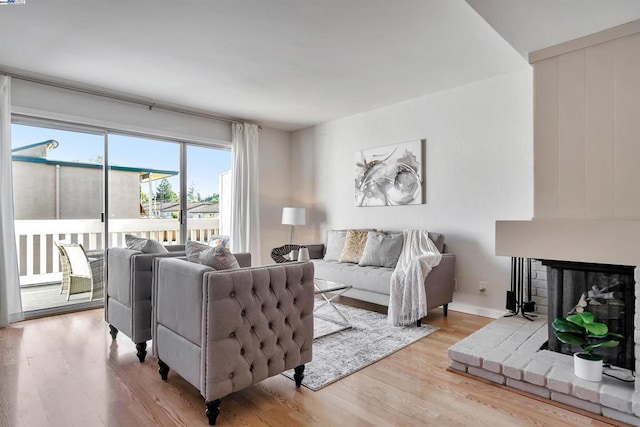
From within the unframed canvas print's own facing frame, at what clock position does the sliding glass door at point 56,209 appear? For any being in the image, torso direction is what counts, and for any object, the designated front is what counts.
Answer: The sliding glass door is roughly at 1 o'clock from the unframed canvas print.

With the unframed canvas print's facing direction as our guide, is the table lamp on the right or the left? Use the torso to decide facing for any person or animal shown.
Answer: on its right

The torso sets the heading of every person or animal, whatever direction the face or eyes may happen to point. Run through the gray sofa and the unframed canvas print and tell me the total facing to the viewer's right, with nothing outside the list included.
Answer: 0

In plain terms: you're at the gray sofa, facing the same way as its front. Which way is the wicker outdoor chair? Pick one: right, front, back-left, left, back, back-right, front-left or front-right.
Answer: front-right

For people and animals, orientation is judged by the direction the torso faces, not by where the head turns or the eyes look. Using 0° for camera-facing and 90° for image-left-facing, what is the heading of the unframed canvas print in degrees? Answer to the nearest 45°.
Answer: approximately 45°

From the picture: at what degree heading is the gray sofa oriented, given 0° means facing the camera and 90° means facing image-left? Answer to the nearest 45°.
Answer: approximately 45°

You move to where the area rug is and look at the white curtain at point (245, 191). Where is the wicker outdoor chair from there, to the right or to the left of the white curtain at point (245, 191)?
left

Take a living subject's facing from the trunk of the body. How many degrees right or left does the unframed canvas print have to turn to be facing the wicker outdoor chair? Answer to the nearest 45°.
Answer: approximately 45° to its right

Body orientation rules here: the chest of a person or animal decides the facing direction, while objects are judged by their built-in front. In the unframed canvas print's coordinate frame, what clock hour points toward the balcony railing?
The balcony railing is roughly at 1 o'clock from the unframed canvas print.

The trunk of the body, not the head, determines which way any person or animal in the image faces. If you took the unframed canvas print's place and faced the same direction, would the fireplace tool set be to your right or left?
on your left
